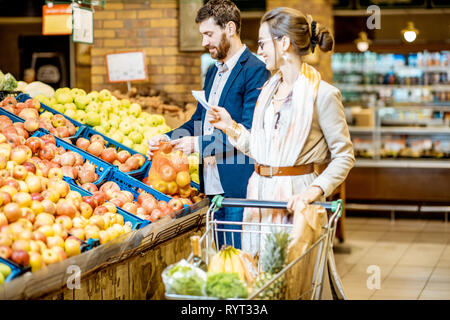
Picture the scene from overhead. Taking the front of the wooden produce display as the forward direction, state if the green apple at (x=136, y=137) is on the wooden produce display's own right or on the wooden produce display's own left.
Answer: on the wooden produce display's own left

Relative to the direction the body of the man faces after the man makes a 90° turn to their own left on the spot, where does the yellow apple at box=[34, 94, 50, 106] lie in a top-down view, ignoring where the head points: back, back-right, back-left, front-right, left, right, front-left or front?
back

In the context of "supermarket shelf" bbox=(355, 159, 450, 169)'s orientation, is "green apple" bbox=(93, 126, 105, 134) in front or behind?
in front

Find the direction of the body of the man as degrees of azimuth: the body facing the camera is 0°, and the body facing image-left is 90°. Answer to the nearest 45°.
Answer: approximately 45°

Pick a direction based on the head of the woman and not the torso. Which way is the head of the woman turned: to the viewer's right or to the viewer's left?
to the viewer's left

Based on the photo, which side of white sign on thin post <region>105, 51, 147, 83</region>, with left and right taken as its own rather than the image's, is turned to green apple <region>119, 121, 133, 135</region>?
front

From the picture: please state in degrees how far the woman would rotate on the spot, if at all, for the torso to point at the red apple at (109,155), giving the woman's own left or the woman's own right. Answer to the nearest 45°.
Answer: approximately 90° to the woman's own right

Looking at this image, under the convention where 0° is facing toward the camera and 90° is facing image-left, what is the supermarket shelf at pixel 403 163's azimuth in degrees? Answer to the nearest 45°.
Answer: approximately 0°

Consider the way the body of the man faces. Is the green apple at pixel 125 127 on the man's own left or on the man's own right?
on the man's own right

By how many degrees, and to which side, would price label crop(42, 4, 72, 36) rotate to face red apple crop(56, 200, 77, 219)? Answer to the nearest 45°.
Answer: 0° — it already faces it

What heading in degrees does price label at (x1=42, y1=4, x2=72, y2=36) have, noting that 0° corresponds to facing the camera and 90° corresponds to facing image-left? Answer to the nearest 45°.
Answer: approximately 0°

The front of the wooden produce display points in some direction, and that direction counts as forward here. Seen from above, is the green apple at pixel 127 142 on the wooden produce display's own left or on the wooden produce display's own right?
on the wooden produce display's own left
